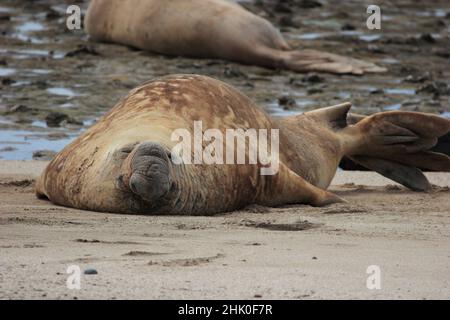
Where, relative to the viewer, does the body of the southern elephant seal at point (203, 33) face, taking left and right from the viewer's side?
facing to the left of the viewer

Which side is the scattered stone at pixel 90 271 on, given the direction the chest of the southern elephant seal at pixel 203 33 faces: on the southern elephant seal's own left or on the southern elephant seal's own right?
on the southern elephant seal's own left

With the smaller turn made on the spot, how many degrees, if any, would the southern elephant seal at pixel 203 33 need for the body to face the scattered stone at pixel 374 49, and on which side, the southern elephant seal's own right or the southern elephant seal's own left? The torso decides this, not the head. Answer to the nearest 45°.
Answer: approximately 180°

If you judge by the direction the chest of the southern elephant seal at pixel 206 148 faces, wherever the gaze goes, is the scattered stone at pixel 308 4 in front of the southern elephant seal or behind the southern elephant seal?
behind

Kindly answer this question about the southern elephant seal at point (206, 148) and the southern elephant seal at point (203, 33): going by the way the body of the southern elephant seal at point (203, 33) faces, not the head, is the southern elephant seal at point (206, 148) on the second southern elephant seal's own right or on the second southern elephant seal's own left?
on the second southern elephant seal's own left

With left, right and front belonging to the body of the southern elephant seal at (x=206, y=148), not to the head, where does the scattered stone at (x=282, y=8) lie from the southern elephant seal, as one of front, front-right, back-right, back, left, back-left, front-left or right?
back-right

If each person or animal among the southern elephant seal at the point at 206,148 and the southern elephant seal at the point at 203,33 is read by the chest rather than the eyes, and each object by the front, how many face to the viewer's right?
0

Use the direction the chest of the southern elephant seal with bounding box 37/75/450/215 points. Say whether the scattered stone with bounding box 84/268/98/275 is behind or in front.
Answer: in front

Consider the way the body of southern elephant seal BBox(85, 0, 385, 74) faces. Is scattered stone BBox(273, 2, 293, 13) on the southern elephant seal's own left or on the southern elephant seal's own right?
on the southern elephant seal's own right

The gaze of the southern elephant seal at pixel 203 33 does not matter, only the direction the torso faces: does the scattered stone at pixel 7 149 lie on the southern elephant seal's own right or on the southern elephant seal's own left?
on the southern elephant seal's own left

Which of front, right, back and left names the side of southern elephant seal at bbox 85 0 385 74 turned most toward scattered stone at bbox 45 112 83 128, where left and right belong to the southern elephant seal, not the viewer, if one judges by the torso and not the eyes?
left

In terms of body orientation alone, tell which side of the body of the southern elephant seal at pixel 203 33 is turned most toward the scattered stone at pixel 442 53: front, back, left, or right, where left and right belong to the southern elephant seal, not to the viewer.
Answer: back
